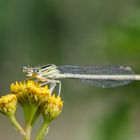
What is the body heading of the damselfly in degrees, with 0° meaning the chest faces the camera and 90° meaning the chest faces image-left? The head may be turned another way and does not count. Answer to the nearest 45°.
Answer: approximately 90°

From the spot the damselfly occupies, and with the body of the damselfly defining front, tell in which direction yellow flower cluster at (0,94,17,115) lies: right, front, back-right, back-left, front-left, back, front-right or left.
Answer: front-left
